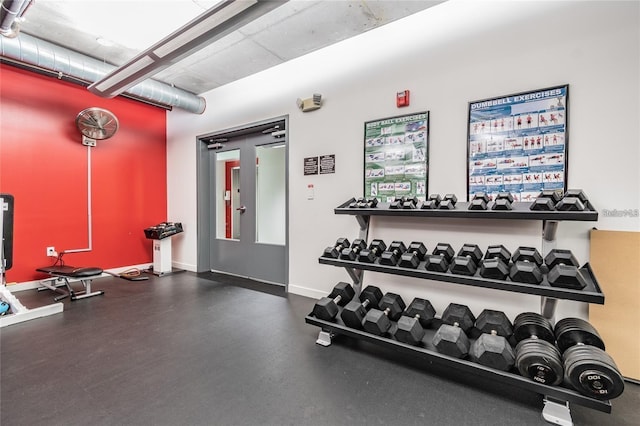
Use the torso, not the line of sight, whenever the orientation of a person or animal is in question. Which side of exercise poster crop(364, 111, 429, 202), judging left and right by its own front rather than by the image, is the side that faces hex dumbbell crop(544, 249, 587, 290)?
left

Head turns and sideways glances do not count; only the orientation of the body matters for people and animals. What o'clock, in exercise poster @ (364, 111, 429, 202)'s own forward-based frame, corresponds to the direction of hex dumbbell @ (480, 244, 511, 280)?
The hex dumbbell is roughly at 9 o'clock from the exercise poster.

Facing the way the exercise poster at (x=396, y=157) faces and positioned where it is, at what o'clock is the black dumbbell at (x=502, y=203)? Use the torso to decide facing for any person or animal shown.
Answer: The black dumbbell is roughly at 9 o'clock from the exercise poster.

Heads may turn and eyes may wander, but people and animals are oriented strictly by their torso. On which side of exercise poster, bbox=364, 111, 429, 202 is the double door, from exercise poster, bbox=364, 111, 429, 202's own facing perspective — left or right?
on its right

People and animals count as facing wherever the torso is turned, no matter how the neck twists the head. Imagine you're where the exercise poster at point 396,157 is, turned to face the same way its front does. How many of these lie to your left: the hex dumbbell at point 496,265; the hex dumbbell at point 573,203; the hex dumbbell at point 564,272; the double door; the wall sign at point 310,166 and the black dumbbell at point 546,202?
4

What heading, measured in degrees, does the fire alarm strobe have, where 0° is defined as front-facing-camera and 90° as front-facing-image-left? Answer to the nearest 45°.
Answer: approximately 45°

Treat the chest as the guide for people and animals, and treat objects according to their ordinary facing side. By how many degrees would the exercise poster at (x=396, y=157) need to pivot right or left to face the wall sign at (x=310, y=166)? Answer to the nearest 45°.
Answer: approximately 45° to its right

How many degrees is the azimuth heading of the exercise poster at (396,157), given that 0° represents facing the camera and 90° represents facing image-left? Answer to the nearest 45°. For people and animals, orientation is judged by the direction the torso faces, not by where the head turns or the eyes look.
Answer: approximately 45°

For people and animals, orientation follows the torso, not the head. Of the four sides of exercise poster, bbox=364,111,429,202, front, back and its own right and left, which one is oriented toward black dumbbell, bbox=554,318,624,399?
left

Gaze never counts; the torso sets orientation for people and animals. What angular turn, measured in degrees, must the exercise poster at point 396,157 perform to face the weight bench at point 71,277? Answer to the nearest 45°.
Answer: approximately 45° to its right

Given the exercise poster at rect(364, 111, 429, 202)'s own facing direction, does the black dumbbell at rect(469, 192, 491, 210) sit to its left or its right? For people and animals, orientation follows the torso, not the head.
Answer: on its left
